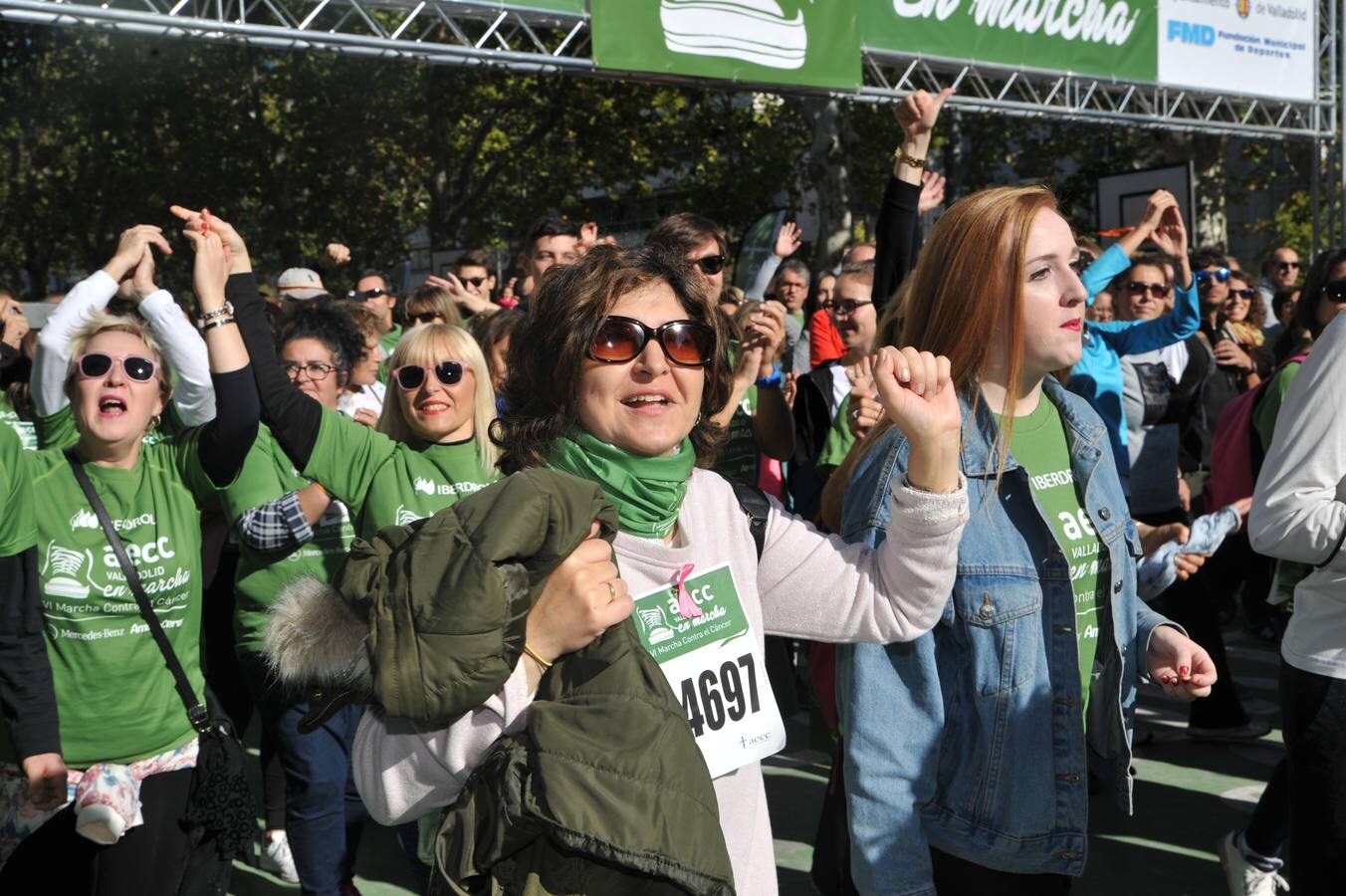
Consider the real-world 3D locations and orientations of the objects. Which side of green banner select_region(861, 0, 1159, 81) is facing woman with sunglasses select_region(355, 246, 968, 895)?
front

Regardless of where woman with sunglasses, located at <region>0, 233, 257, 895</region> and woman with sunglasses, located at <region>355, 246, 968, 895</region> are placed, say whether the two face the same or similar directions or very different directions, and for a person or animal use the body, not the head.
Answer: same or similar directions

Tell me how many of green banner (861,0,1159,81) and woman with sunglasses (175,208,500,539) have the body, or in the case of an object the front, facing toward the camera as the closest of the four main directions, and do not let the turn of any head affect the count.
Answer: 2

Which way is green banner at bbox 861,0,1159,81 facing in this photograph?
toward the camera

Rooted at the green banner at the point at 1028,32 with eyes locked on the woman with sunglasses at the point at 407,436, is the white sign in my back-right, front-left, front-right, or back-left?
back-left

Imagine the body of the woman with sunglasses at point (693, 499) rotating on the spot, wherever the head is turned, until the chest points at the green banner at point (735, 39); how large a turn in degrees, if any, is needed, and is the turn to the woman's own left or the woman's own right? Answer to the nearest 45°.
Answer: approximately 135° to the woman's own left

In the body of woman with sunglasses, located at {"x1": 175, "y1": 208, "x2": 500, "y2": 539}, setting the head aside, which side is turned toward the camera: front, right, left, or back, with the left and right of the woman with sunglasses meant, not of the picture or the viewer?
front

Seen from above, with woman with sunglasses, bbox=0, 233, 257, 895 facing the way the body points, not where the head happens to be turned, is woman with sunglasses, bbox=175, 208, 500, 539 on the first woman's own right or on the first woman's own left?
on the first woman's own left

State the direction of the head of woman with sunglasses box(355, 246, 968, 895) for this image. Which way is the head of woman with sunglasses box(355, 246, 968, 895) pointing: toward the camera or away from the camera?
toward the camera

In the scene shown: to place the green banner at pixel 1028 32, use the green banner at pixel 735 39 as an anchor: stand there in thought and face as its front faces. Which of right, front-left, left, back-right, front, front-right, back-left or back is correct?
back-left

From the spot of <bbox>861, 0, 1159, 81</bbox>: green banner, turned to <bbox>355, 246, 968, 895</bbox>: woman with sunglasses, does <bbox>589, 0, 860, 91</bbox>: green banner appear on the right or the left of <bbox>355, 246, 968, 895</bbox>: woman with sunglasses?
right

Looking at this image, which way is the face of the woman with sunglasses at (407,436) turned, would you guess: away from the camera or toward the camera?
toward the camera

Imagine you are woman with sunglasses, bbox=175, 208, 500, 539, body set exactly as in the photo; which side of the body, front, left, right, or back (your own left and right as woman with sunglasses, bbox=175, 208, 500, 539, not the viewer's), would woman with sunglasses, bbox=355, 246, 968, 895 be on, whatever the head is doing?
front

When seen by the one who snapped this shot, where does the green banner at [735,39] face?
facing the viewer
